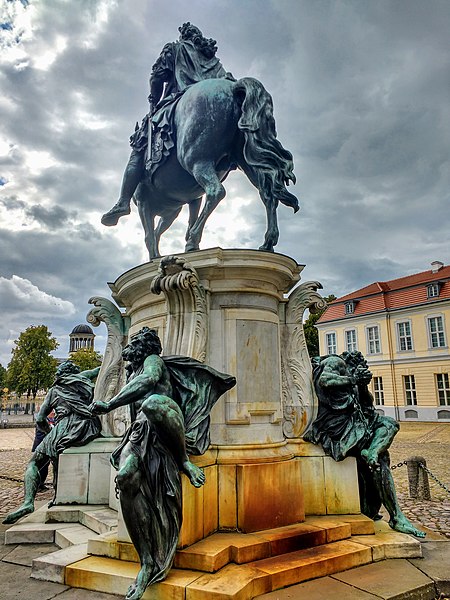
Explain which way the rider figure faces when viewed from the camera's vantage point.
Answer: facing away from the viewer and to the left of the viewer

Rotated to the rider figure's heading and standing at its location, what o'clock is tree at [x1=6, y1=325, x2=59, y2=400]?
The tree is roughly at 1 o'clock from the rider figure.

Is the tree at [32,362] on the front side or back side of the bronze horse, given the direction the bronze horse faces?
on the front side

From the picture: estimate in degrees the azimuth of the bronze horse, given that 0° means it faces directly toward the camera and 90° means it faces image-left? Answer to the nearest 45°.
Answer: approximately 135°

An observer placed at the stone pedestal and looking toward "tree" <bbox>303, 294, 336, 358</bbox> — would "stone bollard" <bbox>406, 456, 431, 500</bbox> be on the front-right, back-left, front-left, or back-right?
front-right

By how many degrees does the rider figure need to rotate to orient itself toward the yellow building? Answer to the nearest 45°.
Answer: approximately 90° to its right
